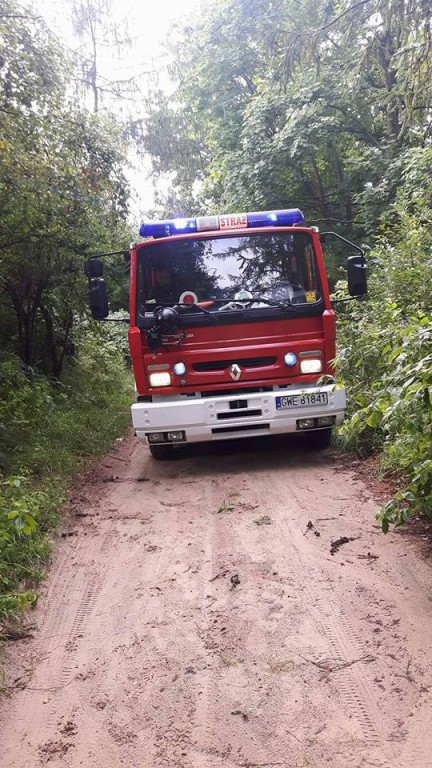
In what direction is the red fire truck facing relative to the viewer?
toward the camera
